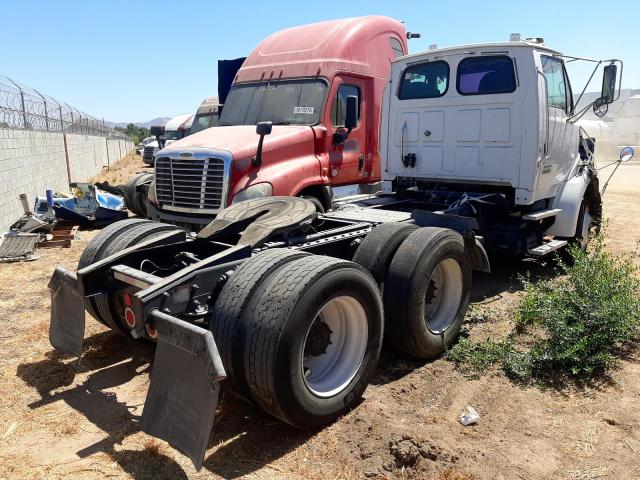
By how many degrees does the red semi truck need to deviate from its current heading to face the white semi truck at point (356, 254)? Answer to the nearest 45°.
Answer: approximately 45° to its left

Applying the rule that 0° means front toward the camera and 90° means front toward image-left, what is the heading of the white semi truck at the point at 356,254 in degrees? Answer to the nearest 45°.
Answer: approximately 225°

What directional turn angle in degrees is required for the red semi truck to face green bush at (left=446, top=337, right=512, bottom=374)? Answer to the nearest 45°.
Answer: approximately 45° to its left

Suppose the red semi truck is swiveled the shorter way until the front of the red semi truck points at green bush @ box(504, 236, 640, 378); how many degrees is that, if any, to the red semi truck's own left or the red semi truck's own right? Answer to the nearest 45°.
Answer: approximately 90° to the red semi truck's own left

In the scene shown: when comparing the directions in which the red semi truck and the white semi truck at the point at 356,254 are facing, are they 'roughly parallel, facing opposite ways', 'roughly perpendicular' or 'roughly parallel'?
roughly parallel, facing opposite ways

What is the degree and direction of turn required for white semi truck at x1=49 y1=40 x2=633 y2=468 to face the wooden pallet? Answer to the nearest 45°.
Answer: approximately 90° to its left

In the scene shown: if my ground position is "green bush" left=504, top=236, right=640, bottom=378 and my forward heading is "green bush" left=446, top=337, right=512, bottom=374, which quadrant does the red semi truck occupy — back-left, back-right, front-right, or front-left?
front-right
